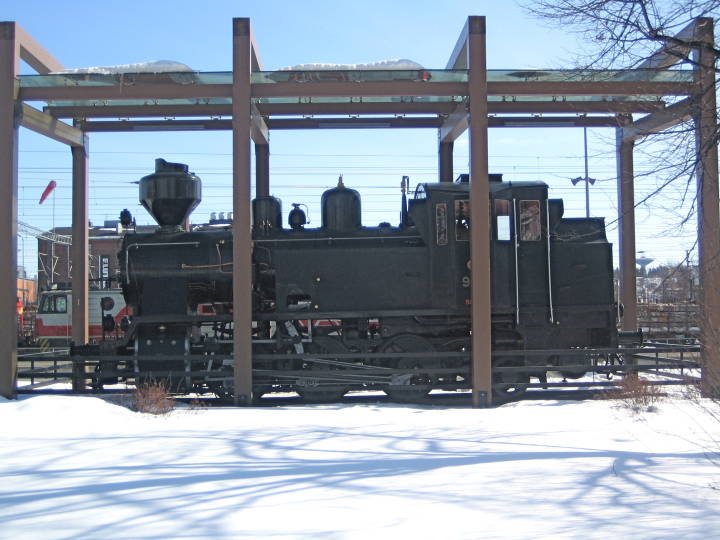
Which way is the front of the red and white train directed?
to the viewer's left

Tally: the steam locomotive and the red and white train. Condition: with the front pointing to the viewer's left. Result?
2

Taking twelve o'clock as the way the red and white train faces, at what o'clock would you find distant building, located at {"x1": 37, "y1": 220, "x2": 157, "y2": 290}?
The distant building is roughly at 3 o'clock from the red and white train.

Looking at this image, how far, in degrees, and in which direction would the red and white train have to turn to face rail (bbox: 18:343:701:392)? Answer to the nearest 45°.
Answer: approximately 90° to its left

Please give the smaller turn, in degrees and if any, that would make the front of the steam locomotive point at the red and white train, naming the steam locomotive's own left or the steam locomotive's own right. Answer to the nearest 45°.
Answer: approximately 45° to the steam locomotive's own right

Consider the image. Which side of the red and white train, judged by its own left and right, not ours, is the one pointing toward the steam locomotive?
left

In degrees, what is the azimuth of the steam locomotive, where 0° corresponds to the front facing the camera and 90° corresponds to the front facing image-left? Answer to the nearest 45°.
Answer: approximately 90°

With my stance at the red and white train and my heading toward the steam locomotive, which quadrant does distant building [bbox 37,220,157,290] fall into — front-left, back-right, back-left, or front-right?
back-left

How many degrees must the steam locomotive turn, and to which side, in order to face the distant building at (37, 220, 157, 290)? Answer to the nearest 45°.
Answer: approximately 45° to its right
